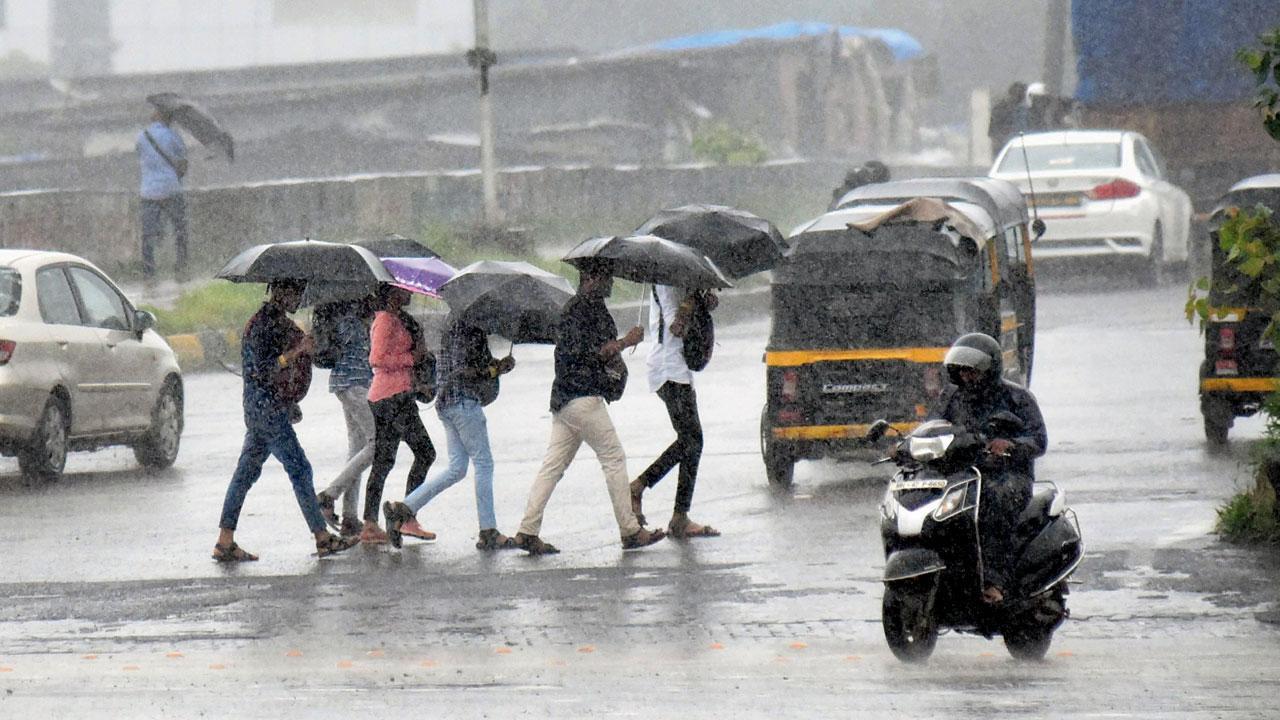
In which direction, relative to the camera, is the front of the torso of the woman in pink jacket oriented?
to the viewer's right

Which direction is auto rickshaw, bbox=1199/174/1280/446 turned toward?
away from the camera

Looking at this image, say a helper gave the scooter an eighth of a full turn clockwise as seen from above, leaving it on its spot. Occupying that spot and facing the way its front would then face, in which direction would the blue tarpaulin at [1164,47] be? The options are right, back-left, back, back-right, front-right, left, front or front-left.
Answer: right

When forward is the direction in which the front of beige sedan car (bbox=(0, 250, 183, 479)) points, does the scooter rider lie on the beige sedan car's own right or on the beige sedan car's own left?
on the beige sedan car's own right

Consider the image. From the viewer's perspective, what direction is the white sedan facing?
away from the camera

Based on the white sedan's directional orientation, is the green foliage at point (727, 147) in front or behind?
in front

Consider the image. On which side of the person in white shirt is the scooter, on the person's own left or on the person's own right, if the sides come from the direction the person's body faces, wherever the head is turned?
on the person's own right

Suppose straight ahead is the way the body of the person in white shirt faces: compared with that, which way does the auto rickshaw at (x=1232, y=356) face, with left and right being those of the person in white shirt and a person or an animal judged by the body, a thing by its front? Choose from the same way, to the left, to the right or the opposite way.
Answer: to the left

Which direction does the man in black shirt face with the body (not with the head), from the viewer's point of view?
to the viewer's right

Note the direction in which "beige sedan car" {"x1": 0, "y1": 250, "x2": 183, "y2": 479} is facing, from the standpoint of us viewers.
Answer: facing away from the viewer and to the right of the viewer

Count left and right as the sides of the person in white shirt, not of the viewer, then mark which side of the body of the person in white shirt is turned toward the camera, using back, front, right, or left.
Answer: right

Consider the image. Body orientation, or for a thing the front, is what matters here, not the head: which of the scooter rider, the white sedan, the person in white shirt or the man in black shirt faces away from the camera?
the white sedan
